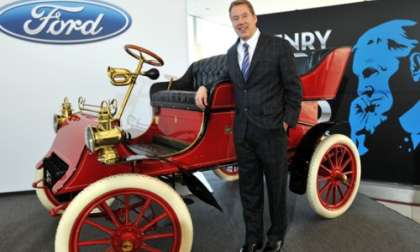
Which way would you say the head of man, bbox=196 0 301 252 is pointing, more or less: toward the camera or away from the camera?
toward the camera

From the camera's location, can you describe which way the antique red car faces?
facing the viewer and to the left of the viewer
